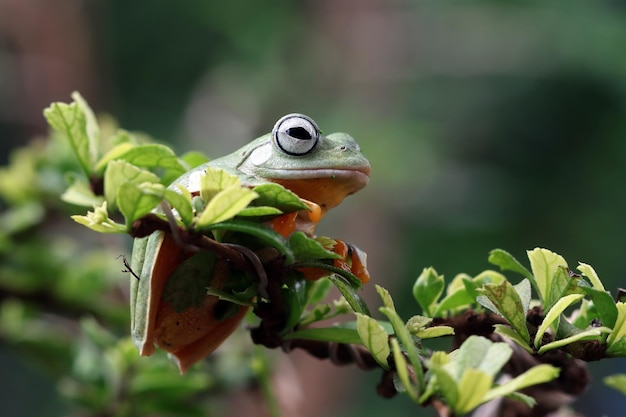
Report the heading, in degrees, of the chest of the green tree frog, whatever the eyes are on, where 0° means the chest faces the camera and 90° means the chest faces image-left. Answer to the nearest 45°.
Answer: approximately 270°
